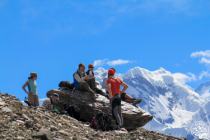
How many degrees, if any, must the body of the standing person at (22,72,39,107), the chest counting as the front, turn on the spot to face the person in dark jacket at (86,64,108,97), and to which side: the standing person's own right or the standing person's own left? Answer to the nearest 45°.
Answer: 0° — they already face them

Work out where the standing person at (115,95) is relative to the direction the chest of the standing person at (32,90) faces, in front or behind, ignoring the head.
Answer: in front

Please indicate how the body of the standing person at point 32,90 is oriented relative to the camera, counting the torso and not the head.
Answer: to the viewer's right

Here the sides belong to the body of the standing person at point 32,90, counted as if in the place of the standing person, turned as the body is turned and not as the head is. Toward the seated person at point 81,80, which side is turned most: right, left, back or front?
front

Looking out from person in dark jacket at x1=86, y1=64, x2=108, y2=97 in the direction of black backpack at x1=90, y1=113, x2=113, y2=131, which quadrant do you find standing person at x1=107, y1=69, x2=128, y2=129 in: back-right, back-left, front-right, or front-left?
front-left

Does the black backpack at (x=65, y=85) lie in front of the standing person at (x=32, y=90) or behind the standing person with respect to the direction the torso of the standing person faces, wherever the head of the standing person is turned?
in front

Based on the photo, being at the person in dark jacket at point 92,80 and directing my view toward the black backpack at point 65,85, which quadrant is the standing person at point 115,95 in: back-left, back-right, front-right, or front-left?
back-left
